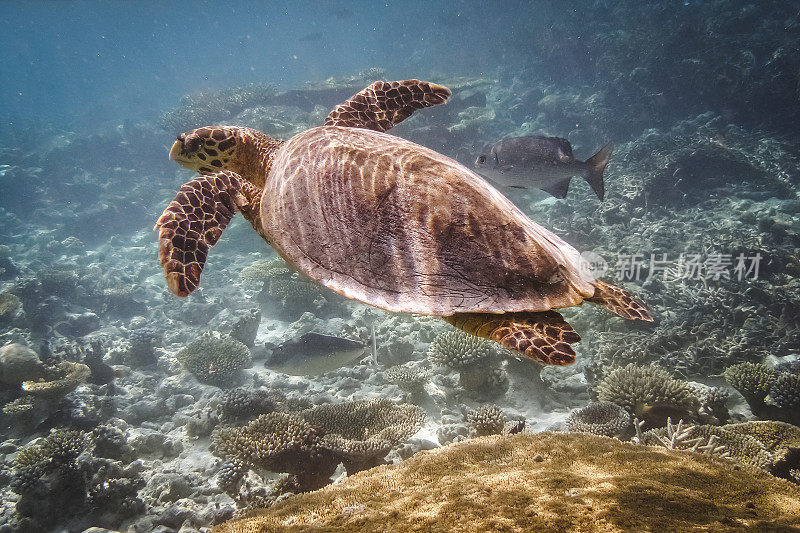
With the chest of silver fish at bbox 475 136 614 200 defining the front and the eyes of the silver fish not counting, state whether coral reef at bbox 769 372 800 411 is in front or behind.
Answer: behind

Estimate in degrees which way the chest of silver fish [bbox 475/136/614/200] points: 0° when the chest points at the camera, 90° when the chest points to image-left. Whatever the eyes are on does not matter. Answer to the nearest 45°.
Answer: approximately 90°

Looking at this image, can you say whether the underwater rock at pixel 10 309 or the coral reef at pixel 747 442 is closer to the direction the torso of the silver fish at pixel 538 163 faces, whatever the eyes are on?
the underwater rock

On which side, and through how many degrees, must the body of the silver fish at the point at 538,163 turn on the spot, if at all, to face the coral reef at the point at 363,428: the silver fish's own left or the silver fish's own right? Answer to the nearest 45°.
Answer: approximately 45° to the silver fish's own left

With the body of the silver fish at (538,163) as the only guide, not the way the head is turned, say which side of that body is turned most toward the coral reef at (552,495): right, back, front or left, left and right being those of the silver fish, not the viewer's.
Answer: left

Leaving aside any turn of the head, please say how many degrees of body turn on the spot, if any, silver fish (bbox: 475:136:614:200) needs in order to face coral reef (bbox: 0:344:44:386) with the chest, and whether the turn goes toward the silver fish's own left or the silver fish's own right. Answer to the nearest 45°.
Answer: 0° — it already faces it
